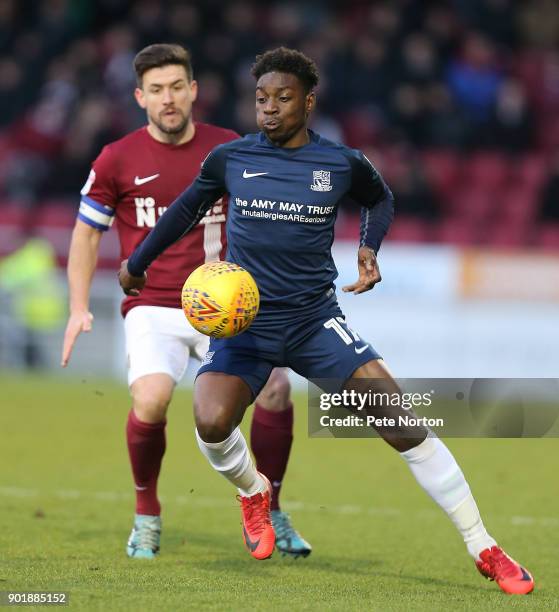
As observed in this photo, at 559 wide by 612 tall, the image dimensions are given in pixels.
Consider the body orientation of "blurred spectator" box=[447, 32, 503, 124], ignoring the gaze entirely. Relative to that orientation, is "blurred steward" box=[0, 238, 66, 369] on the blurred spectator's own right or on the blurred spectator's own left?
on the blurred spectator's own right

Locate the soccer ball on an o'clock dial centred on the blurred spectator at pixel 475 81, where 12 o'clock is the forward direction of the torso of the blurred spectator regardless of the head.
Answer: The soccer ball is roughly at 12 o'clock from the blurred spectator.

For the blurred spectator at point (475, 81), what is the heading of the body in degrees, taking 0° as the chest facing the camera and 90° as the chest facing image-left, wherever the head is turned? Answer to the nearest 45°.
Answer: approximately 0°

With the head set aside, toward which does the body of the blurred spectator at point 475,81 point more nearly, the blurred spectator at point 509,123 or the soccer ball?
the soccer ball

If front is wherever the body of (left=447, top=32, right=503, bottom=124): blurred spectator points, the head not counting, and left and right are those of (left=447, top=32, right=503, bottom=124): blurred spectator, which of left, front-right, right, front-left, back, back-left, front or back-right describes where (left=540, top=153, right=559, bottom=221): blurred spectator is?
front-left

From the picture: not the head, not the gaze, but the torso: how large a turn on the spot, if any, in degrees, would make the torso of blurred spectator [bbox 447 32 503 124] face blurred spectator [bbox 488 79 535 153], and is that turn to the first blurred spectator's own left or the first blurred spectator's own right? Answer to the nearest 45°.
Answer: approximately 45° to the first blurred spectator's own left
